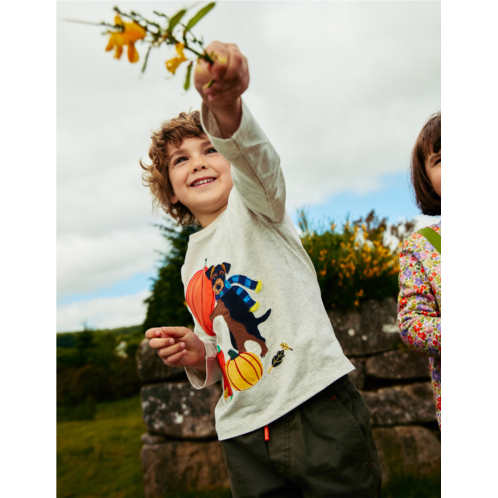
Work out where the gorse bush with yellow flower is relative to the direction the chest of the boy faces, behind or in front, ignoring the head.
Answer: behind

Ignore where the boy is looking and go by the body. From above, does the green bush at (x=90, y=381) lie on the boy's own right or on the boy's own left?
on the boy's own right

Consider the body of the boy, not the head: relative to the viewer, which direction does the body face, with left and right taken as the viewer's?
facing the viewer and to the left of the viewer

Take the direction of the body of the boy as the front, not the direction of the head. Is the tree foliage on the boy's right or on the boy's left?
on the boy's right
